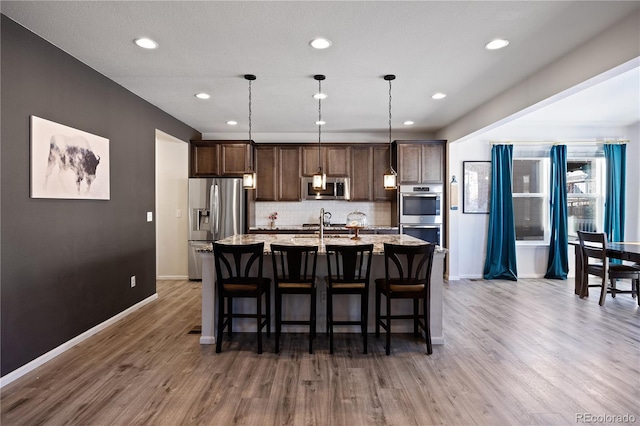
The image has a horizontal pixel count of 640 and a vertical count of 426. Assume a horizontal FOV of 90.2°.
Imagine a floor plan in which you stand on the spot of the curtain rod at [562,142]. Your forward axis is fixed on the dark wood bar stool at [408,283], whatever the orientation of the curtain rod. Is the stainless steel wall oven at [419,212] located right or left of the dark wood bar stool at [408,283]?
right

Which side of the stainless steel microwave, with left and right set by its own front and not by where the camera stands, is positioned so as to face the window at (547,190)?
left

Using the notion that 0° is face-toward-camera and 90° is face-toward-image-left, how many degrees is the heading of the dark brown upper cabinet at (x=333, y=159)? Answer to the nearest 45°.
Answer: approximately 0°

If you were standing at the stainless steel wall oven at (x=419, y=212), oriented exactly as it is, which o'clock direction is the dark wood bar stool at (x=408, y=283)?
The dark wood bar stool is roughly at 12 o'clock from the stainless steel wall oven.

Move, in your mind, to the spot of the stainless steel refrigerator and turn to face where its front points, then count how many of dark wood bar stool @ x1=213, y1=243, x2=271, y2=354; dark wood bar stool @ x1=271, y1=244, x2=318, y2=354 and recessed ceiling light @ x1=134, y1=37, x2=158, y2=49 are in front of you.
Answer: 3

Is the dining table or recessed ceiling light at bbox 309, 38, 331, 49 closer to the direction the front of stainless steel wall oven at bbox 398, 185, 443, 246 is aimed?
the recessed ceiling light

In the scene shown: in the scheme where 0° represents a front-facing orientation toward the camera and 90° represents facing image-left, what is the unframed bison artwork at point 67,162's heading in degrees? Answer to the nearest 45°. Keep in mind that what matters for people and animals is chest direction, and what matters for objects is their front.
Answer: approximately 315°

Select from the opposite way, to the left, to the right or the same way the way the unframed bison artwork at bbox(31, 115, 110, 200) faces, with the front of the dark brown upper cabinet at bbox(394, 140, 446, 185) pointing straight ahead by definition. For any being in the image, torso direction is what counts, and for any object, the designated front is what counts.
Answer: to the left

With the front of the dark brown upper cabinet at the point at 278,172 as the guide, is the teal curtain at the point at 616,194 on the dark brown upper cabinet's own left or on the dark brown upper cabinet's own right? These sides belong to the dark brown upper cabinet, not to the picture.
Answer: on the dark brown upper cabinet's own left

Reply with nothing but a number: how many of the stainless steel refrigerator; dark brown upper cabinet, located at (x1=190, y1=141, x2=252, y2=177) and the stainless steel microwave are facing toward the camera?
3

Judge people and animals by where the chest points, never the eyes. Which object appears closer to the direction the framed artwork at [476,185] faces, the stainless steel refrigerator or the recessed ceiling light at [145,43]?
the recessed ceiling light

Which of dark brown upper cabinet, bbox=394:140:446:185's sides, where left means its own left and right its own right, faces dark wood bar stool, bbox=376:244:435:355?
front

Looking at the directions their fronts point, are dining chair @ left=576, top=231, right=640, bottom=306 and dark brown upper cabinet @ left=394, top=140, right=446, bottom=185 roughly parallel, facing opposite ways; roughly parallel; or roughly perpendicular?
roughly perpendicular

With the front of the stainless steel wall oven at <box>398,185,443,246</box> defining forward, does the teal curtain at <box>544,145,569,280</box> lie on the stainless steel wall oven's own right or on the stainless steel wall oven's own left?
on the stainless steel wall oven's own left

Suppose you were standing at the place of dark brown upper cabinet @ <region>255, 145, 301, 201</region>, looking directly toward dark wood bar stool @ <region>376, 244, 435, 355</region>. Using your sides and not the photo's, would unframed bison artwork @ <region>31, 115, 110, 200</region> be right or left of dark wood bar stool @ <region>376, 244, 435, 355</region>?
right

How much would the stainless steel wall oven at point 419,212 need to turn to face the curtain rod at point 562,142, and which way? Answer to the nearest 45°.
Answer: approximately 90° to its left
